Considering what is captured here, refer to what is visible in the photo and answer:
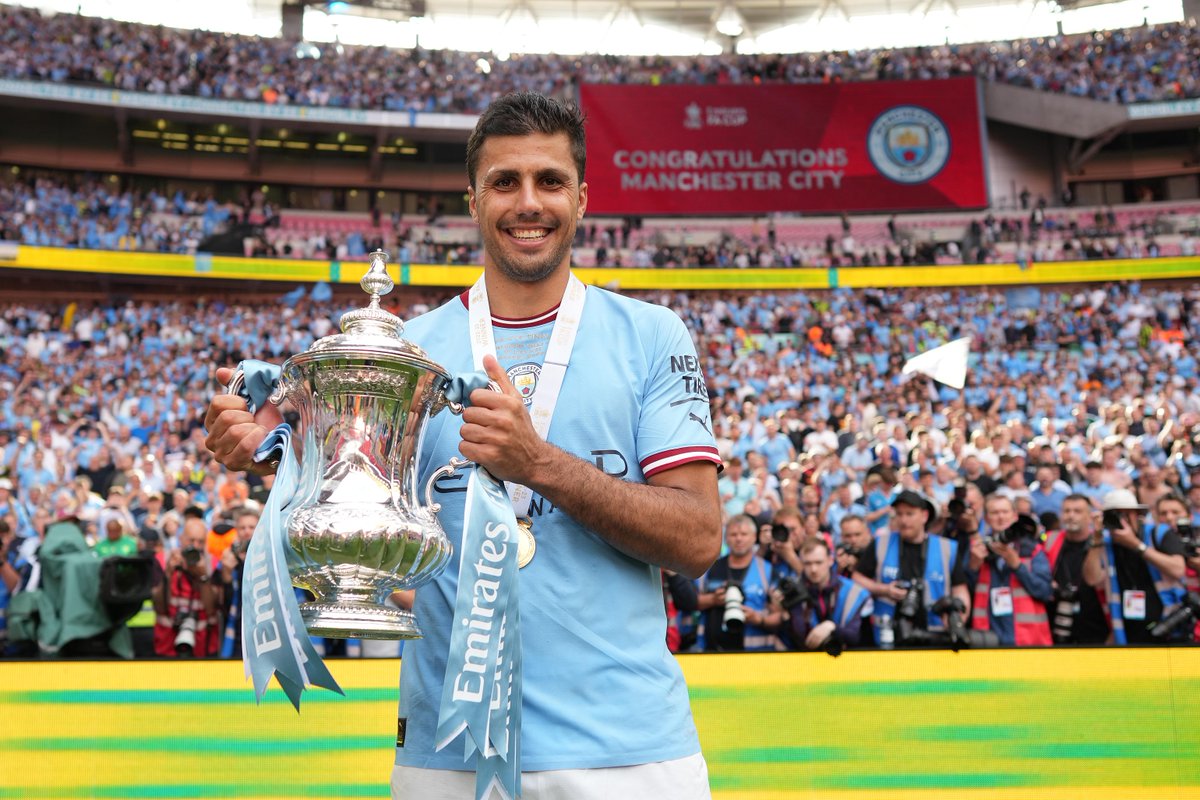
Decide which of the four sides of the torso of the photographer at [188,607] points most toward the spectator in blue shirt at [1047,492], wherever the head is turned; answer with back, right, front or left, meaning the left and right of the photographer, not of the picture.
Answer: left

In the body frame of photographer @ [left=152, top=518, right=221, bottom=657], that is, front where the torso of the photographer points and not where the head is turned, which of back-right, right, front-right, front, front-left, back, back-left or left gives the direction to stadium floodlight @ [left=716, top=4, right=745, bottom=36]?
back-left

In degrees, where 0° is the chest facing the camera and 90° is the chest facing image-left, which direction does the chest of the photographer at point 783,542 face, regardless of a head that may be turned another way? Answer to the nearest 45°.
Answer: approximately 0°

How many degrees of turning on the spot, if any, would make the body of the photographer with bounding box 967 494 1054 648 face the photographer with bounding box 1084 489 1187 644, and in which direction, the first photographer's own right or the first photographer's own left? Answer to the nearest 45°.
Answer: approximately 135° to the first photographer's own left

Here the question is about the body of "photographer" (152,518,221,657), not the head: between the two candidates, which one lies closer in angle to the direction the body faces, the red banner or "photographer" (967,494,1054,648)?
the photographer

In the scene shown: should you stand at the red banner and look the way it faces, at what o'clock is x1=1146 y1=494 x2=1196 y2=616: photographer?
The photographer is roughly at 12 o'clock from the red banner.

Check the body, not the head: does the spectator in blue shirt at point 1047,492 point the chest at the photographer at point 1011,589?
yes

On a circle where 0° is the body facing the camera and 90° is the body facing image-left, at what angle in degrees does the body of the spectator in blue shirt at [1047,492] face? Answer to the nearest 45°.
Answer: approximately 0°

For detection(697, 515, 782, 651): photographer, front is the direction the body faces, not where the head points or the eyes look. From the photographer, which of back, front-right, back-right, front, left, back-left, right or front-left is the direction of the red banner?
back

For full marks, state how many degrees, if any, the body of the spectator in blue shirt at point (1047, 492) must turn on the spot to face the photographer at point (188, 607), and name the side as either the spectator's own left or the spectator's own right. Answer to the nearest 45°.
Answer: approximately 45° to the spectator's own right

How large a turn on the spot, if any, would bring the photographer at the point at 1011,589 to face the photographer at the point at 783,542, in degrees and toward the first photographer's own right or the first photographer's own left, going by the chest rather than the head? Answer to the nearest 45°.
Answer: approximately 90° to the first photographer's own right

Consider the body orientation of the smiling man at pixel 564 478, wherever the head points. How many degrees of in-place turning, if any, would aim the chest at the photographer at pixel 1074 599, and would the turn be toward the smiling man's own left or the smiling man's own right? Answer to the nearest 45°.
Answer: approximately 135° to the smiling man's own left
